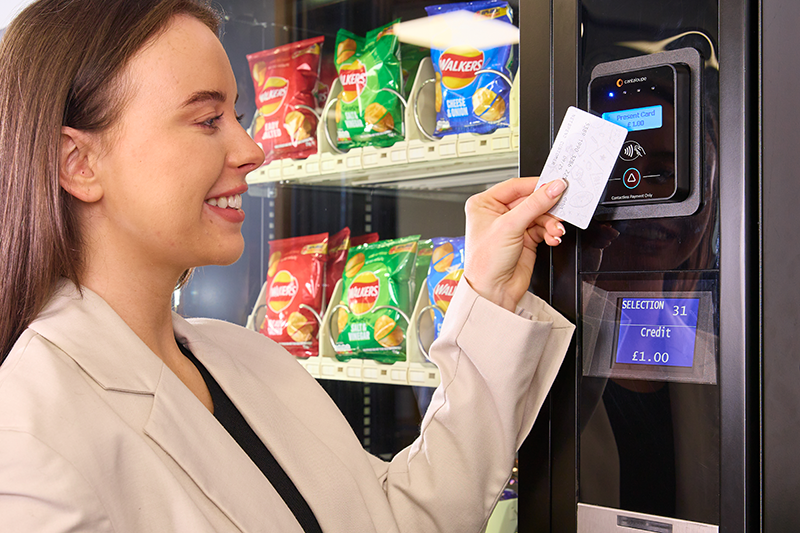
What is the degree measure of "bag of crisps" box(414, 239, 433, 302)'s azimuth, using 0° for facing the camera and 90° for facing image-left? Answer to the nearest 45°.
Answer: approximately 0°

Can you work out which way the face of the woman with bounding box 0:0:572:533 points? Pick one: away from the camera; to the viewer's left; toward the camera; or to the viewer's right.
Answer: to the viewer's right
